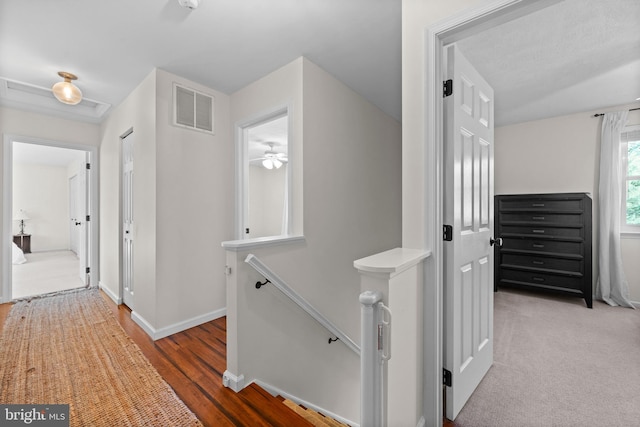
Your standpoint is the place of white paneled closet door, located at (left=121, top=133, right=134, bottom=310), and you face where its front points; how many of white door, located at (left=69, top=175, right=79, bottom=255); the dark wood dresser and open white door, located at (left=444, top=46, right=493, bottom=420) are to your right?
1
